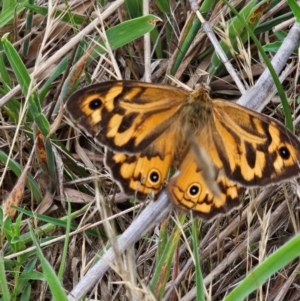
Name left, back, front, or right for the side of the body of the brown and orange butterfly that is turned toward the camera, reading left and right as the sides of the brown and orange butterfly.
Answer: back
